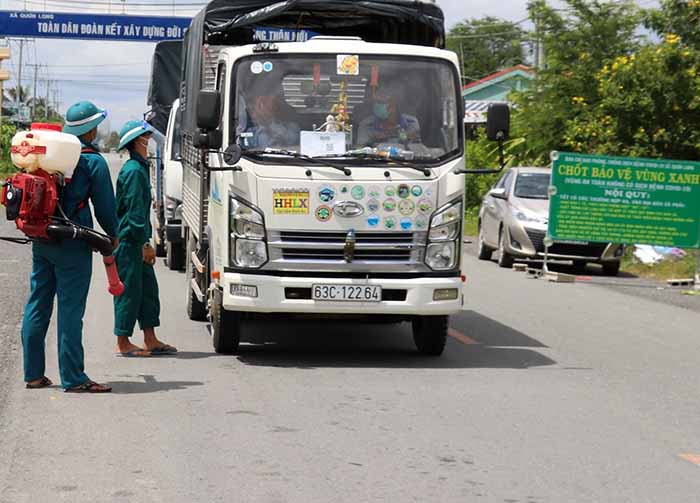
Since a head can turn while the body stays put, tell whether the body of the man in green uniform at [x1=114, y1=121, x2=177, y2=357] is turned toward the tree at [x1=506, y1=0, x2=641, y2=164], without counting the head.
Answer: no

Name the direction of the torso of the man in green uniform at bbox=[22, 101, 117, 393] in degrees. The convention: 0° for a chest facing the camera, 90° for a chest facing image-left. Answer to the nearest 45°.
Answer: approximately 270°

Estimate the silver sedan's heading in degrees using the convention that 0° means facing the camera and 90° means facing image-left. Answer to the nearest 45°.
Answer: approximately 315°

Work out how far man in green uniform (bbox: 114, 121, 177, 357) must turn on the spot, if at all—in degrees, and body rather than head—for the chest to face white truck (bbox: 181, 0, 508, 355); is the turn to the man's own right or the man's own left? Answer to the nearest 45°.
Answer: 0° — they already face it

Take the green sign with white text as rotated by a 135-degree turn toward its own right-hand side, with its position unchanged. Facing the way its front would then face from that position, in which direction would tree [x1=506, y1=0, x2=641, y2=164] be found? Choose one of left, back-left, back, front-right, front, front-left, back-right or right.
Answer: front-right

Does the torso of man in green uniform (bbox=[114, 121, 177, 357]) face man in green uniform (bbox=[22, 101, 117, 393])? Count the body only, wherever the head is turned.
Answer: no

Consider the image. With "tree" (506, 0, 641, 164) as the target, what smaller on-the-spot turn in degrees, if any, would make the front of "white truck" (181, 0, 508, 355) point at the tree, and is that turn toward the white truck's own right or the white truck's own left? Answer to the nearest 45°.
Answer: approximately 180°

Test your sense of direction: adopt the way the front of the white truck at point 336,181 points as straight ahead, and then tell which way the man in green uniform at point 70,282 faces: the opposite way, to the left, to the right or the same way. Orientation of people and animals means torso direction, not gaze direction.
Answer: to the left

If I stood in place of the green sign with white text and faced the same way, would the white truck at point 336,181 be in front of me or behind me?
in front

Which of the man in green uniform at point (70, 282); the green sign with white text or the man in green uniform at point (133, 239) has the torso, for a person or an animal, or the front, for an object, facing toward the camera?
the green sign with white text

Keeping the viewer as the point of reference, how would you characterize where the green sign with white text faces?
facing the viewer

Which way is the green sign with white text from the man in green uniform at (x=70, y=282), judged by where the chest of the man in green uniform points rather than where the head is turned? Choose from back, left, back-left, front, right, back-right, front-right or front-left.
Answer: front-left

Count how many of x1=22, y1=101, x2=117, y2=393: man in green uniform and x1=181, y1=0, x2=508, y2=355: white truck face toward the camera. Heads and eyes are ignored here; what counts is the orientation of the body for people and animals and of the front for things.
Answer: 1

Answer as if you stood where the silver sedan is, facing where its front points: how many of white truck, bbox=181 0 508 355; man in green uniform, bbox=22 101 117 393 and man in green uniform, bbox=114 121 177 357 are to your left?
0

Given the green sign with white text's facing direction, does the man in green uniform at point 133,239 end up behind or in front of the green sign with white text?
in front

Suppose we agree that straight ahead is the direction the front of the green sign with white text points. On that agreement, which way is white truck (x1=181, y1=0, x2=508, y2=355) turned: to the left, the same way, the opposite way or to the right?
the same way

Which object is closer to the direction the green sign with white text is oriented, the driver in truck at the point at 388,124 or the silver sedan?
the driver in truck

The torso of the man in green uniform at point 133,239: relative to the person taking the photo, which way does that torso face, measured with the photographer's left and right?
facing to the right of the viewer
